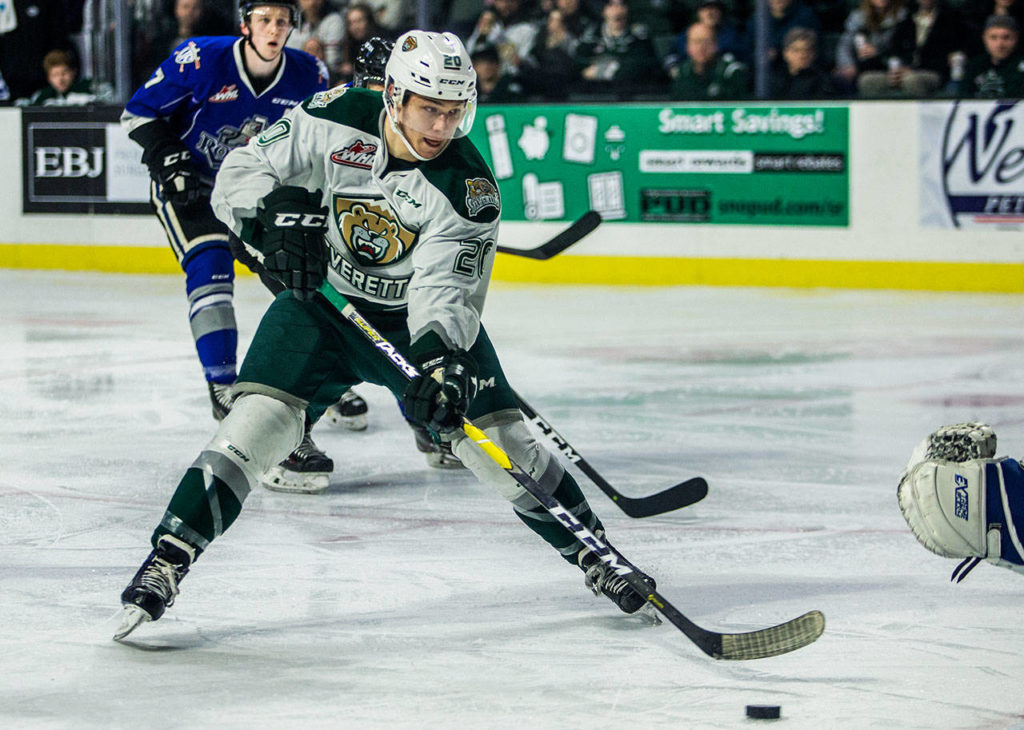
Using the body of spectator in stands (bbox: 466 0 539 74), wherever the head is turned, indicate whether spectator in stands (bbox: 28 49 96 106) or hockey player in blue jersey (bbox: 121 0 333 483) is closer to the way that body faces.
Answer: the hockey player in blue jersey

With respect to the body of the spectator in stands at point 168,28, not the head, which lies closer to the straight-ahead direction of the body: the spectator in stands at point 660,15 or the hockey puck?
the hockey puck

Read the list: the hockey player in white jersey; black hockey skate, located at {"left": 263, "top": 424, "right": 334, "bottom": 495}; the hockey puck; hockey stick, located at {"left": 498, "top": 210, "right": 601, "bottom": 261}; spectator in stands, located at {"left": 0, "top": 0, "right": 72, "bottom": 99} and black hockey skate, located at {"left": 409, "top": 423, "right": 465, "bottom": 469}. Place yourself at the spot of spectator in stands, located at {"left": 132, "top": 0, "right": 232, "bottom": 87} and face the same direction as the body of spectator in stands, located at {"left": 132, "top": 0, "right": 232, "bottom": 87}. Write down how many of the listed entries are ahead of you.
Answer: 5

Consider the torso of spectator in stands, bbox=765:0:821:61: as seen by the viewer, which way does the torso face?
toward the camera

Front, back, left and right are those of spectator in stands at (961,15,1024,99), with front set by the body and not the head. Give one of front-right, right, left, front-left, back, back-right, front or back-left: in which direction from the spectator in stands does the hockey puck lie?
front

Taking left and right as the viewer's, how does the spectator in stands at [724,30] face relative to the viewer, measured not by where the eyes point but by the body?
facing the viewer

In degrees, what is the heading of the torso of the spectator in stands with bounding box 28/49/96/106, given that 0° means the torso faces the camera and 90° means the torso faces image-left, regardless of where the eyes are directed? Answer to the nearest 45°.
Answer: approximately 0°

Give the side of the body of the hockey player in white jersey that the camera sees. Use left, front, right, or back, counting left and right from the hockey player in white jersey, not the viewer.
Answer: front

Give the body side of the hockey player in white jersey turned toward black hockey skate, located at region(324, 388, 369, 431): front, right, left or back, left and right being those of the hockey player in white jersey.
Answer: back
